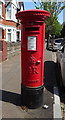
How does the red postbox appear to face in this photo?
toward the camera
